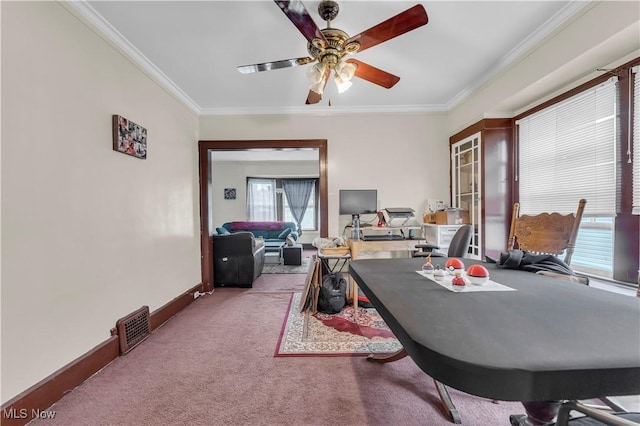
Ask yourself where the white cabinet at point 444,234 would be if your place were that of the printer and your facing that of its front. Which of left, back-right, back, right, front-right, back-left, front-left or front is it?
left

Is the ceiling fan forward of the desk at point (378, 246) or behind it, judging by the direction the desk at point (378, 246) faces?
forward

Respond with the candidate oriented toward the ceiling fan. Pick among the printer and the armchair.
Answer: the printer

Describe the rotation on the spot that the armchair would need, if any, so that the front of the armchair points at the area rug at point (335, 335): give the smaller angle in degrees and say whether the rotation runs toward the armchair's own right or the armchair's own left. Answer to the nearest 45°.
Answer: approximately 135° to the armchair's own right

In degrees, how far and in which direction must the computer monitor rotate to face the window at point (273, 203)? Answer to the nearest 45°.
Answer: approximately 135° to its right

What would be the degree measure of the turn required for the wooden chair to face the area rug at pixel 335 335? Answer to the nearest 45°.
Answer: approximately 45° to its right

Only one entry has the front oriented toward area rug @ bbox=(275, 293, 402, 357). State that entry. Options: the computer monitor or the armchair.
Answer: the computer monitor

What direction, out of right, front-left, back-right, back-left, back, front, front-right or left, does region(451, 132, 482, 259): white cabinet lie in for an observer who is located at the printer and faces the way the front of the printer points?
left

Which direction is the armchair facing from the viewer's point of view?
away from the camera

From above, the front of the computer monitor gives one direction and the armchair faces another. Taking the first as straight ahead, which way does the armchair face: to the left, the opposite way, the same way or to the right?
the opposite way

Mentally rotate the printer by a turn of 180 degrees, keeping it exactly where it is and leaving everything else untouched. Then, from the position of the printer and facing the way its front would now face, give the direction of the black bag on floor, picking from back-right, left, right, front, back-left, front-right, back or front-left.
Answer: back-left

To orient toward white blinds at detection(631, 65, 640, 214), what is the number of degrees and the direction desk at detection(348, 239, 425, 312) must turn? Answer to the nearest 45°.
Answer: approximately 45° to its left
